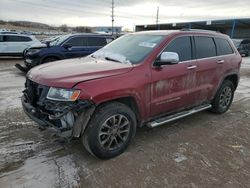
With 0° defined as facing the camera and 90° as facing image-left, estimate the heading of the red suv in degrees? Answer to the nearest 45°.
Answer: approximately 45°

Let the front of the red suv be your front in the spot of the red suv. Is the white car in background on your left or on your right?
on your right

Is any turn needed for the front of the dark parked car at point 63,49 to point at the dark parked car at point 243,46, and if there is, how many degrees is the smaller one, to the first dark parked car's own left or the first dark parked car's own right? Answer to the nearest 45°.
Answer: approximately 180°

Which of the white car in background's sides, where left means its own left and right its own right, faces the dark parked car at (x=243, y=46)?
back

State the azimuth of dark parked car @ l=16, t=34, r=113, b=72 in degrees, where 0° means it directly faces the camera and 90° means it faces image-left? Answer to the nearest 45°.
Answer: approximately 45°

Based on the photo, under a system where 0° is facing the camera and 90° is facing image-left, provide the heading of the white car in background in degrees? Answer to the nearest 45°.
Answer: approximately 90°

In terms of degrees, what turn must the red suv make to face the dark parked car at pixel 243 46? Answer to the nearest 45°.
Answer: approximately 180°
